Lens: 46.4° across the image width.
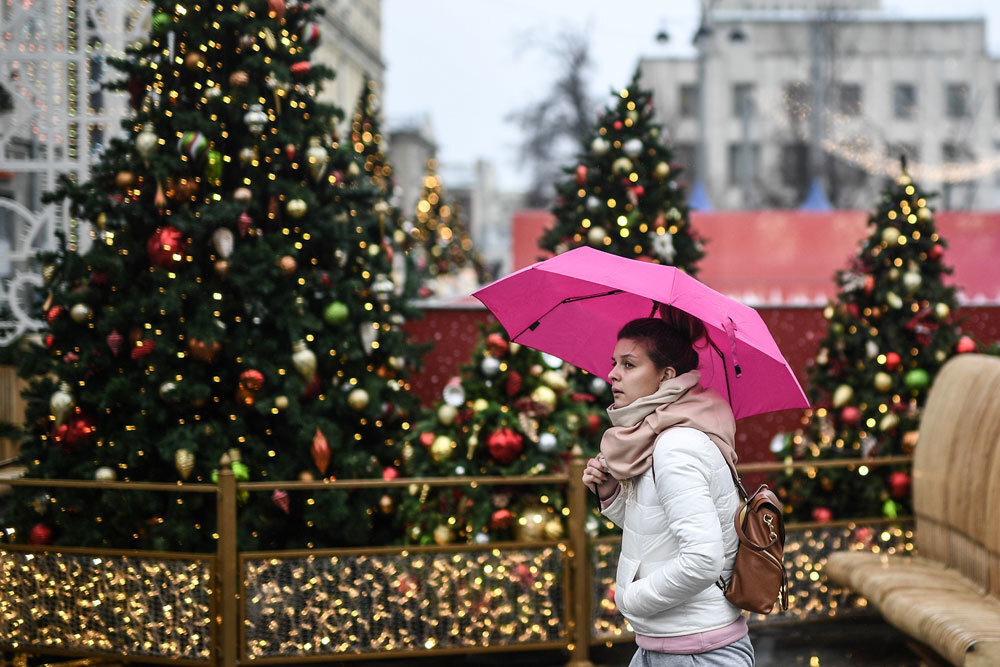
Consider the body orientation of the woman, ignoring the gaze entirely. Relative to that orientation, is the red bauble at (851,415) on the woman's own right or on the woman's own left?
on the woman's own right

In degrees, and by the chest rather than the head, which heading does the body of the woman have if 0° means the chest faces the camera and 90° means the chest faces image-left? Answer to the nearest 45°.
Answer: approximately 90°

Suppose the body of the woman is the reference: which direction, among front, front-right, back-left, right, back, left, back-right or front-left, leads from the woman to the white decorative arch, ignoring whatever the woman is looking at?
front-right

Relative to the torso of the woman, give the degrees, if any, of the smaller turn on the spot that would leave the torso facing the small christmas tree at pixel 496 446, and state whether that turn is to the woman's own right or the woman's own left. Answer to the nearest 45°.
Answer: approximately 90° to the woman's own right

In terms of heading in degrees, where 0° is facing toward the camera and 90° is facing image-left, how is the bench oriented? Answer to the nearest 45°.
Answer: approximately 45°

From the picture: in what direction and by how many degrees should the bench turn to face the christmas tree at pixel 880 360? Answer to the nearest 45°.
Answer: approximately 135° to its right

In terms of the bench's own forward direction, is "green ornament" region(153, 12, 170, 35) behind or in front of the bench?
in front

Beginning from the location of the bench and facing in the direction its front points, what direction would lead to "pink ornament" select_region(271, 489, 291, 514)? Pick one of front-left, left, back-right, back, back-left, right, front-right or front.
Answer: front-right

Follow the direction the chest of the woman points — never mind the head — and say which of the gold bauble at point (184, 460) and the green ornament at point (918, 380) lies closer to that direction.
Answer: the gold bauble

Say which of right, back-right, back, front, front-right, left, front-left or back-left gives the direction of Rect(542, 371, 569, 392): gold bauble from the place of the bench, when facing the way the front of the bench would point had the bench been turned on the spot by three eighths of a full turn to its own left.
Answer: back

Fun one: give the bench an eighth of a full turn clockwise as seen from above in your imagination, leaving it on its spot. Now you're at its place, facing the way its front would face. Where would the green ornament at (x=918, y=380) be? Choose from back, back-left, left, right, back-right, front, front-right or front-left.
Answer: right

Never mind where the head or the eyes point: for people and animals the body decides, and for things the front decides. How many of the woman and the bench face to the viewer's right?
0

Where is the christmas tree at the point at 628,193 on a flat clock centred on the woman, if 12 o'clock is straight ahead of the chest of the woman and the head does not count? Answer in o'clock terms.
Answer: The christmas tree is roughly at 3 o'clock from the woman.
